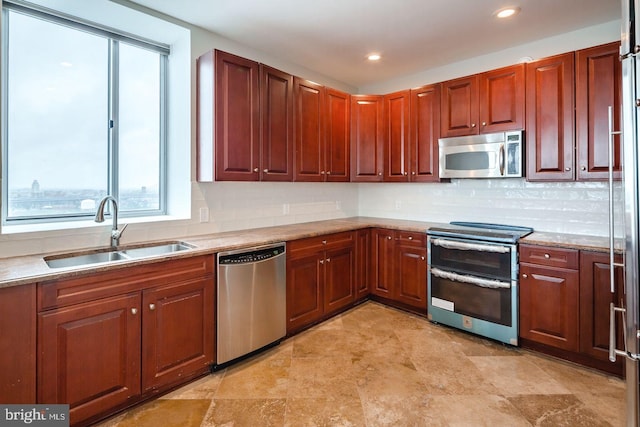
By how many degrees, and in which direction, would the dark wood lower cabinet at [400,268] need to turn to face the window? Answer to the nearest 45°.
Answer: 0° — it already faces it

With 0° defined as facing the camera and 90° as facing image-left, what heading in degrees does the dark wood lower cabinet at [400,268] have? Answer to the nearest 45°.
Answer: approximately 45°

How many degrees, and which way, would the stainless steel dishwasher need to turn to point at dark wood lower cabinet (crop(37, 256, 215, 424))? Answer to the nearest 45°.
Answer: approximately 90° to its right
